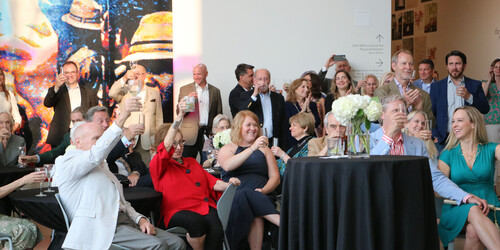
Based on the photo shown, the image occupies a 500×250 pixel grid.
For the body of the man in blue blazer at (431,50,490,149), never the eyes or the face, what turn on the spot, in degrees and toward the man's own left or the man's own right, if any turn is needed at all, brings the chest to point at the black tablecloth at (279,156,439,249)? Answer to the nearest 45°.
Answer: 0° — they already face it

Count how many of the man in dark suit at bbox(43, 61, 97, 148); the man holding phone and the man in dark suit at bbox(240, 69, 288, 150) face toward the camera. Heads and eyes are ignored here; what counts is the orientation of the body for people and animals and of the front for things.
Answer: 3

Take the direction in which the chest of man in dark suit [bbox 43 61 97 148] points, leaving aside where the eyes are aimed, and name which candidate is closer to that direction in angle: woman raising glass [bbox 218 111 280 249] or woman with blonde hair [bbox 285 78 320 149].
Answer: the woman raising glass

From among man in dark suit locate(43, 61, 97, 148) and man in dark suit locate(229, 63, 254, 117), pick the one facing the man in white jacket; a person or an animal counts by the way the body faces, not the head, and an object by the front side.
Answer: man in dark suit locate(43, 61, 97, 148)

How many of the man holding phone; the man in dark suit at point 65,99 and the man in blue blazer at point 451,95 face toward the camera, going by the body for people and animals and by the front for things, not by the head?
3

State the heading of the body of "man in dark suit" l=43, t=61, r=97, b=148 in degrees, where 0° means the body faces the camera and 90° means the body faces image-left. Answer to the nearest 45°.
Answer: approximately 0°

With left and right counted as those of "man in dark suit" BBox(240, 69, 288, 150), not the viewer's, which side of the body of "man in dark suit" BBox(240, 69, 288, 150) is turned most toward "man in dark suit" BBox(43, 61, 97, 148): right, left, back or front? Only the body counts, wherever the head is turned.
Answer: right

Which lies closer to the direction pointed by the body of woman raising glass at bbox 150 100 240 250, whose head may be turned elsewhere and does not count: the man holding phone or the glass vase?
the glass vase

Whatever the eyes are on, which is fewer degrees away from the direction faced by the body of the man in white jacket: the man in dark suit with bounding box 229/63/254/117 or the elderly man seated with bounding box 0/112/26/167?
the man in dark suit

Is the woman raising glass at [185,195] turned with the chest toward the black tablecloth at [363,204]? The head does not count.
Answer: yes

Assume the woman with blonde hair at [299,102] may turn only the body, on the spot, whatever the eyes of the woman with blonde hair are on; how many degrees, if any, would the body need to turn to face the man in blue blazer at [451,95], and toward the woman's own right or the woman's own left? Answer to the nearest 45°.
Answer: approximately 45° to the woman's own left
